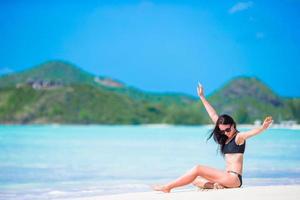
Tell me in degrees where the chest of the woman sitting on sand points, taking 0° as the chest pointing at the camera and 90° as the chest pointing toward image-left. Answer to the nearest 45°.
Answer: approximately 45°
